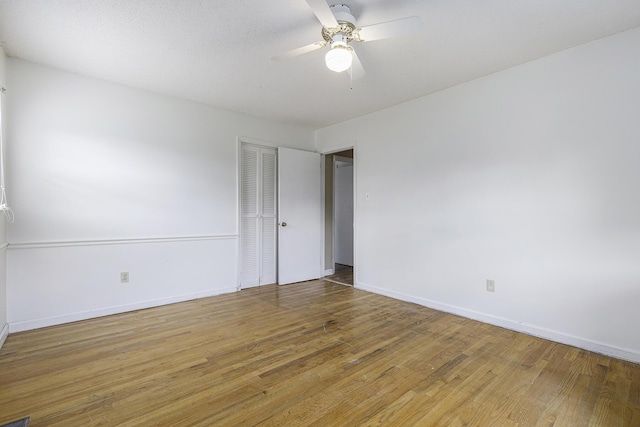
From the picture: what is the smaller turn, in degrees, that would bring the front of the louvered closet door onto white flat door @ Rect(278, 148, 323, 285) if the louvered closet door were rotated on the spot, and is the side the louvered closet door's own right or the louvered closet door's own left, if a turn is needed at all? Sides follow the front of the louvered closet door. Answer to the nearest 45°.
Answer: approximately 45° to the louvered closet door's own left

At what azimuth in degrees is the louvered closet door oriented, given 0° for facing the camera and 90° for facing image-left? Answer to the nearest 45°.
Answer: approximately 315°
